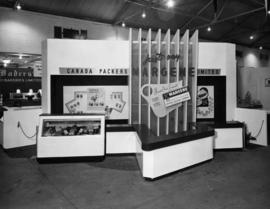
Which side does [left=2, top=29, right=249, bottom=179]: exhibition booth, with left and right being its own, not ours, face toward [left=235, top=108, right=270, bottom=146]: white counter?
left

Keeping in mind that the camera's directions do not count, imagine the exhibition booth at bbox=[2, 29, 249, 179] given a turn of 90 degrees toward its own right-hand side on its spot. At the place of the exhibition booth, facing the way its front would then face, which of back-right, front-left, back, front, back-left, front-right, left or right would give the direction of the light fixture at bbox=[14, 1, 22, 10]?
front-right

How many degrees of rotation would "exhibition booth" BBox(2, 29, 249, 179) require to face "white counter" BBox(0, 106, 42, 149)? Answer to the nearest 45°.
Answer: approximately 90° to its right

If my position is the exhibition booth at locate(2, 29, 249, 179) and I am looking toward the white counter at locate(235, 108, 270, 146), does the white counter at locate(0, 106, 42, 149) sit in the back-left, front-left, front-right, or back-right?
back-left

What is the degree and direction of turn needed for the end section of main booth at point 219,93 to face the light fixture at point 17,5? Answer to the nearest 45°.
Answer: approximately 90° to its right

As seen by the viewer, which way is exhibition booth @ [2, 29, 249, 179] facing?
toward the camera
